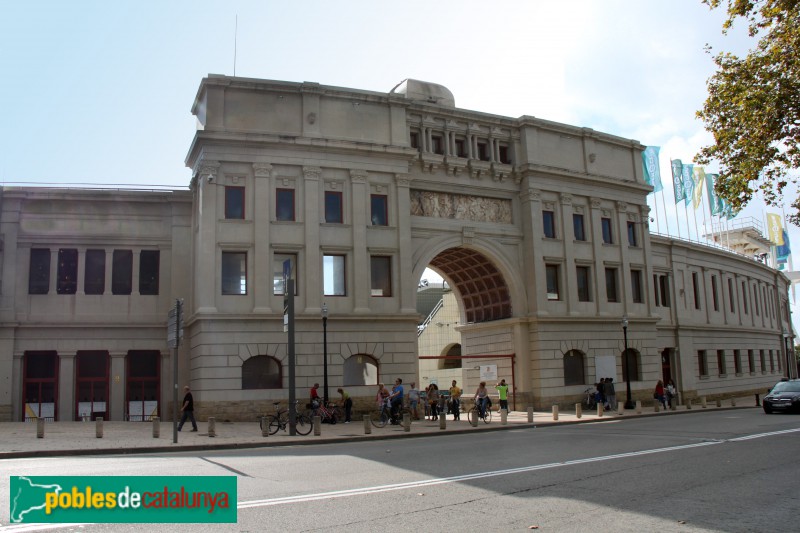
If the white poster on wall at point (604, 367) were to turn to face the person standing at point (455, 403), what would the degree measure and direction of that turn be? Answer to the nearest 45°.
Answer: approximately 45° to its right

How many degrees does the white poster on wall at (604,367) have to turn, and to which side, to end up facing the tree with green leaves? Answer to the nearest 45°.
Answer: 0° — it already faces it

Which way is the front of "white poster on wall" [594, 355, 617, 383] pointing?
toward the camera

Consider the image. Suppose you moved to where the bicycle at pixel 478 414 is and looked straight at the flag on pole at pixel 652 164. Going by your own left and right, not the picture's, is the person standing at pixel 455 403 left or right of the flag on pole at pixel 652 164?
left

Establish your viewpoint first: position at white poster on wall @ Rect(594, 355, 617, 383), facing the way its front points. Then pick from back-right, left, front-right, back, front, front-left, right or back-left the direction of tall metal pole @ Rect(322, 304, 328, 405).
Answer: front-right

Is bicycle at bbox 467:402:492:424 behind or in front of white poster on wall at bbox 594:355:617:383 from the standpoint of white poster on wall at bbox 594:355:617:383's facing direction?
in front

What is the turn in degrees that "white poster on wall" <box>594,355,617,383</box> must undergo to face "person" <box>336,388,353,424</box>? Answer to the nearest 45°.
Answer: approximately 45° to its right
